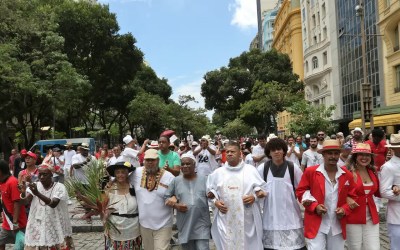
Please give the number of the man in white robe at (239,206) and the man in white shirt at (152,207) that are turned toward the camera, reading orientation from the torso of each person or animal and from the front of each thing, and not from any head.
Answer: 2

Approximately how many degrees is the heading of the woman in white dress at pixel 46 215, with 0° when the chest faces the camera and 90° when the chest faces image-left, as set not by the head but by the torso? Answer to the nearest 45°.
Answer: approximately 45°

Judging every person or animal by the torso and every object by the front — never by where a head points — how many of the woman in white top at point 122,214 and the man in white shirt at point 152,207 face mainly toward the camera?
2

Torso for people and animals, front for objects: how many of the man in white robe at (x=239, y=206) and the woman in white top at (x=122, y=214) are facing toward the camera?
2

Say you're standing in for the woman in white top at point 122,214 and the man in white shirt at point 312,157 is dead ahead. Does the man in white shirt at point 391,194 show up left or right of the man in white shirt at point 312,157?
right
